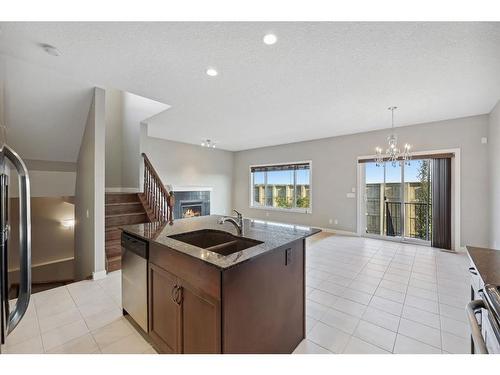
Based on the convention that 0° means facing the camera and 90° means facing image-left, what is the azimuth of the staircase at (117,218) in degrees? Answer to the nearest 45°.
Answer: approximately 0°

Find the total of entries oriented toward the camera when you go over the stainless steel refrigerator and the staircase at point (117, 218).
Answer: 1

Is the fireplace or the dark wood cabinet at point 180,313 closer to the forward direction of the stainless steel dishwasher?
the dark wood cabinet

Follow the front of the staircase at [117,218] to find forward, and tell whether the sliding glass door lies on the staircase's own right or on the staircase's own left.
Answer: on the staircase's own left

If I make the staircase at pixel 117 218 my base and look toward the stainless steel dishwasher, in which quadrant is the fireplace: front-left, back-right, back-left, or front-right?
back-left

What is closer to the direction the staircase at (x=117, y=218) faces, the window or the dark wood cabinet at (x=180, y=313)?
the dark wood cabinet

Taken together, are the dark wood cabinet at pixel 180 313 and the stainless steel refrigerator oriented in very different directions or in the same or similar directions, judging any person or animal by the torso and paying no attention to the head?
very different directions

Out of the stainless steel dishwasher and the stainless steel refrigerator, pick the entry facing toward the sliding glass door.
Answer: the stainless steel refrigerator

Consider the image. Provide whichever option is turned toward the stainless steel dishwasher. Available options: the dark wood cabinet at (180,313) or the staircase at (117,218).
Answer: the staircase

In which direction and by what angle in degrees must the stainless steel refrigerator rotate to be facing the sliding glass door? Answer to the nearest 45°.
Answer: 0° — it already faces it

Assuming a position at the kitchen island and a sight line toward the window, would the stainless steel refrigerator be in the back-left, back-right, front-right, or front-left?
back-left

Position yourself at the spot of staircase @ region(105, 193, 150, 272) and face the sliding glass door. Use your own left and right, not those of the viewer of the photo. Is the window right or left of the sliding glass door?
left

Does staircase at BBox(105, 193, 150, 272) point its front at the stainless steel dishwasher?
yes

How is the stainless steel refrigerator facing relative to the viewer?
to the viewer's right
